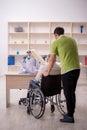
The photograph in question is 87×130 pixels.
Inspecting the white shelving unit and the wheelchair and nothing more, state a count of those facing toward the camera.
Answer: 1

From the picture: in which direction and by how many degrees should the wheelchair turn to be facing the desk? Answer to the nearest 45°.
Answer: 0° — it already faces it

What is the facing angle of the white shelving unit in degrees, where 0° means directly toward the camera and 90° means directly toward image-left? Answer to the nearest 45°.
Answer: approximately 0°

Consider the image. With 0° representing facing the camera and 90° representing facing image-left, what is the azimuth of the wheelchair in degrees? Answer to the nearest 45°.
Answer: approximately 135°

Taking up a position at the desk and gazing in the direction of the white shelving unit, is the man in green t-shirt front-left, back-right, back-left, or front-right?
back-right

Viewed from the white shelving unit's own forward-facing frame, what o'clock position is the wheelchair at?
The wheelchair is roughly at 12 o'clock from the white shelving unit.

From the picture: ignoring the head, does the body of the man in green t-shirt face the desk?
yes

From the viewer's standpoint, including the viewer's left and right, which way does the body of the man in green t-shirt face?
facing away from the viewer and to the left of the viewer

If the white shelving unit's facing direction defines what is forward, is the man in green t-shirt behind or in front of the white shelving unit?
in front
